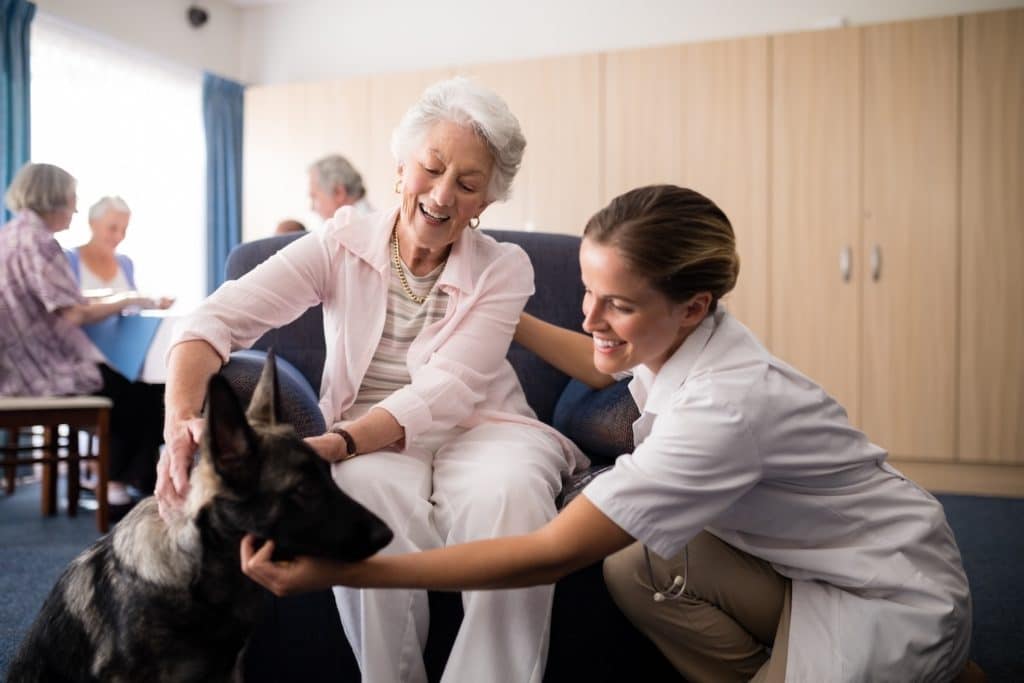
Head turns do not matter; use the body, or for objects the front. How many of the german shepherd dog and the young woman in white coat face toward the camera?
0

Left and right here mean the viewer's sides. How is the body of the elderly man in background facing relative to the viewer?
facing to the left of the viewer

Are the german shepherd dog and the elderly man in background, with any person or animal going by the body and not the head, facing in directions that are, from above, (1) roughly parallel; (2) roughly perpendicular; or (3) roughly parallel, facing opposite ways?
roughly parallel, facing opposite ways

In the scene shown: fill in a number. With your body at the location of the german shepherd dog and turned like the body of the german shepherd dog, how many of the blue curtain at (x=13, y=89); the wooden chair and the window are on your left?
3

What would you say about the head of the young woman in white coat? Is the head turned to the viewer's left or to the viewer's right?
to the viewer's left

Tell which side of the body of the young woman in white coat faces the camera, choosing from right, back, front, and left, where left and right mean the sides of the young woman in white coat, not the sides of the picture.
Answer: left

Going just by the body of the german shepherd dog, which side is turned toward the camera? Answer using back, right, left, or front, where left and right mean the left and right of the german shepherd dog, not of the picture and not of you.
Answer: right

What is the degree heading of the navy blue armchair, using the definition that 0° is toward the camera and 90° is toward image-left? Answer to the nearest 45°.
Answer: approximately 0°

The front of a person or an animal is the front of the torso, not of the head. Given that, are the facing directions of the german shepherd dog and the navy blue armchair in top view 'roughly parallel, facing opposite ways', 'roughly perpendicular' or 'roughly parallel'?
roughly perpendicular

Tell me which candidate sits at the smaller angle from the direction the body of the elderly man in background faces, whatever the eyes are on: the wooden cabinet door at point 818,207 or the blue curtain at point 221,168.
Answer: the blue curtain

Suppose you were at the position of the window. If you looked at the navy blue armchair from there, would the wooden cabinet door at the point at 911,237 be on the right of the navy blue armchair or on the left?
left
